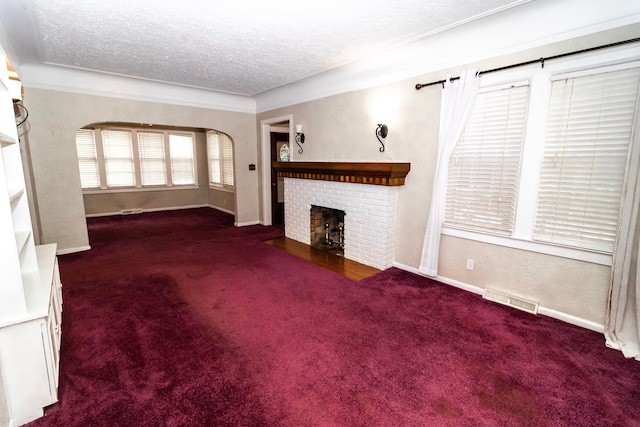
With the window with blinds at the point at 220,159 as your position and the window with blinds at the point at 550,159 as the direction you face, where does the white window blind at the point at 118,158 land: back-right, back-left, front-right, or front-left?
back-right

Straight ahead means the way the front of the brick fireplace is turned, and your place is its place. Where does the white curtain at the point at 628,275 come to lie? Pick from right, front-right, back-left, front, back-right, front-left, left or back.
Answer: left

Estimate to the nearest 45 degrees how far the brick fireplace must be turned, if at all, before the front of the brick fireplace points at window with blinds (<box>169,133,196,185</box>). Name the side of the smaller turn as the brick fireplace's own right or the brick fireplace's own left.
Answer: approximately 90° to the brick fireplace's own right

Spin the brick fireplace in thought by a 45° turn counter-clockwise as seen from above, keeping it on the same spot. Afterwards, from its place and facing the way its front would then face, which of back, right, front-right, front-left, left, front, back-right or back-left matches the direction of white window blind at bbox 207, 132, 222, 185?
back-right

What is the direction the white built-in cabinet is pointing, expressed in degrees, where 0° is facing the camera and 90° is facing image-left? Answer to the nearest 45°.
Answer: approximately 270°

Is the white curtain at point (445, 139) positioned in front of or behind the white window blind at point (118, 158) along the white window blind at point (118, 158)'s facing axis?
in front

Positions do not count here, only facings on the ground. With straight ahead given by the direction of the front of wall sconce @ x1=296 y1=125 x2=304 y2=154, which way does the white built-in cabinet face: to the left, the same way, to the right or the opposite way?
the opposite way

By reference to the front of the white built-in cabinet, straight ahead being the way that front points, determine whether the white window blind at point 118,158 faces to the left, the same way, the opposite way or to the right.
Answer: to the right

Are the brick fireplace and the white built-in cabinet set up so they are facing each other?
yes

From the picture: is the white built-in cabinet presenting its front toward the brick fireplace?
yes

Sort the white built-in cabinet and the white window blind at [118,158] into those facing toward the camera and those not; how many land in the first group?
1

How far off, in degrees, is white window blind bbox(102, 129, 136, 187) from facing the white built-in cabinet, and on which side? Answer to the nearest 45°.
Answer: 0° — it already faces it

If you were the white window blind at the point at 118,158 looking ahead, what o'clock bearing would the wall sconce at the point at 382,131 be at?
The wall sconce is roughly at 11 o'clock from the white window blind.

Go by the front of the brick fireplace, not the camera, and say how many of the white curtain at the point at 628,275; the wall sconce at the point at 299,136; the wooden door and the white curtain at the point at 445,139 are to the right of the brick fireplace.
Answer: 2

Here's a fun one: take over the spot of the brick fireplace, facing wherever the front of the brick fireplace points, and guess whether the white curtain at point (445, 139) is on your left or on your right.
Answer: on your left

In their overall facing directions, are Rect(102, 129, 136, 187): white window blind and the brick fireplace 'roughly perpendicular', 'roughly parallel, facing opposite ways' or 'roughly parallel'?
roughly perpendicular

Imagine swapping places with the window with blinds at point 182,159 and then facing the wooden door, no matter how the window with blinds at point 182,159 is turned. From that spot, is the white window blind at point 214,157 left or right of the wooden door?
left
